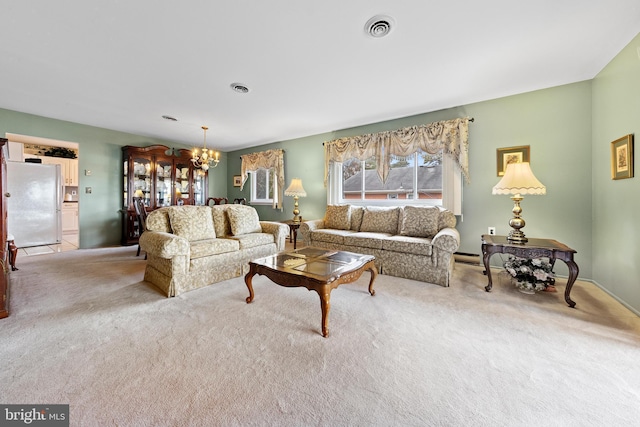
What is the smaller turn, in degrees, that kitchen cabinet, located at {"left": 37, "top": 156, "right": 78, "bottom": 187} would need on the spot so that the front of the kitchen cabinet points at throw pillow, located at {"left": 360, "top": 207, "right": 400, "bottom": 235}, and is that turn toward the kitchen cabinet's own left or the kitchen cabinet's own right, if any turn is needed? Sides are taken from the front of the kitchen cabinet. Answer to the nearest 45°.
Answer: approximately 45° to the kitchen cabinet's own left

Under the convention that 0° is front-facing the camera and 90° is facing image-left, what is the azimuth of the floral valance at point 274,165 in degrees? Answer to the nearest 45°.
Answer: approximately 45°

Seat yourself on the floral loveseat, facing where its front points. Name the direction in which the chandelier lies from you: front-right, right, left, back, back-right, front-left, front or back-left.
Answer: back-left

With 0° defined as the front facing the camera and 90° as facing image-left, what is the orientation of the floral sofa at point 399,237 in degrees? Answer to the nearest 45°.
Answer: approximately 45°

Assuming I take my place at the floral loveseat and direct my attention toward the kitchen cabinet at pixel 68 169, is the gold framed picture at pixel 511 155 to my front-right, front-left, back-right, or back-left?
back-right

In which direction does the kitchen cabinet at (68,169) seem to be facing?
toward the camera

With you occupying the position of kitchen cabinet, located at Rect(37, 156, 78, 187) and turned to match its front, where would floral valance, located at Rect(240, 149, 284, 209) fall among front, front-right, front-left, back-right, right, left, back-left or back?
front-left

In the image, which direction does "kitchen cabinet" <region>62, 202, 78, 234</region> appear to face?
toward the camera

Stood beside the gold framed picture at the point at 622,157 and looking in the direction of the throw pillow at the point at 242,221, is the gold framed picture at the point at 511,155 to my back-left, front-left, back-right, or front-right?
front-right

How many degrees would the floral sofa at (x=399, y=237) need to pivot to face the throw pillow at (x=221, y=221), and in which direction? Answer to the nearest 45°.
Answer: approximately 45° to its right

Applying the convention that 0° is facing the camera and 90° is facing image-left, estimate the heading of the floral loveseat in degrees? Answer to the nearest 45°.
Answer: approximately 315°

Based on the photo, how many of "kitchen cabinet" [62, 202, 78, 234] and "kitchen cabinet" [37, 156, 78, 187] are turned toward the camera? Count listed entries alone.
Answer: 2
